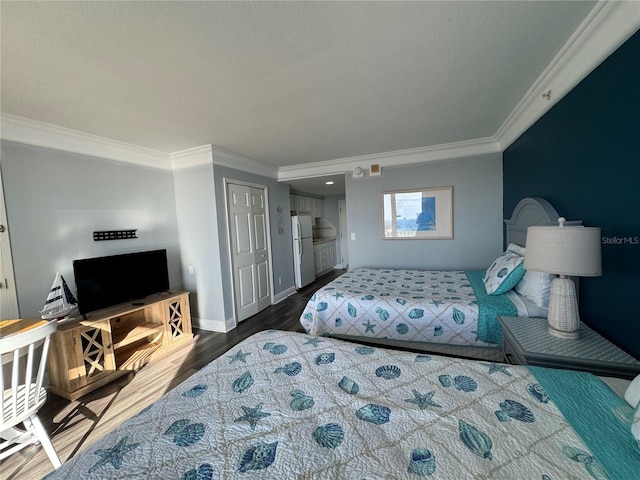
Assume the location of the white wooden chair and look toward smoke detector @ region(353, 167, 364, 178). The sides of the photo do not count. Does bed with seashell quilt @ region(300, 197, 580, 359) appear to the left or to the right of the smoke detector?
right

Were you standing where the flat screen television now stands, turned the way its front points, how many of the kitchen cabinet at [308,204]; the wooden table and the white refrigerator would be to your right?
1

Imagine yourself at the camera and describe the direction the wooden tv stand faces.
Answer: facing the viewer and to the right of the viewer

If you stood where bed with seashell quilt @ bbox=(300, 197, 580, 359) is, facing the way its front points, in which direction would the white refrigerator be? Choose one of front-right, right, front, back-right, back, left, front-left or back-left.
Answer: front-right

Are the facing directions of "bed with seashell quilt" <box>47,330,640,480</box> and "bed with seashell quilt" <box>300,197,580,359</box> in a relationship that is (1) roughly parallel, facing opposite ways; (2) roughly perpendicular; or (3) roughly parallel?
roughly parallel

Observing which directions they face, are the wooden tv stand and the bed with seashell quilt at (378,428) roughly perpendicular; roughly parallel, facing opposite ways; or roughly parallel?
roughly parallel, facing opposite ways

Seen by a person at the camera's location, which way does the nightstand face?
facing the viewer and to the left of the viewer

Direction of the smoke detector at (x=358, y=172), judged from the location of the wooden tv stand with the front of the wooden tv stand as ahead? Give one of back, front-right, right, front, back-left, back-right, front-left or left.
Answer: front-left

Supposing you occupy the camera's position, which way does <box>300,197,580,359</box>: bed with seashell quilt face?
facing to the left of the viewer

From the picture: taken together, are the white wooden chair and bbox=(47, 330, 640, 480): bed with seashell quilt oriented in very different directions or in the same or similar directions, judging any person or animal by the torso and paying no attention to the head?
same or similar directions

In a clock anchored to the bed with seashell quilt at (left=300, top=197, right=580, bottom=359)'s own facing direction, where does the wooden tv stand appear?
The wooden tv stand is roughly at 11 o'clock from the bed with seashell quilt.

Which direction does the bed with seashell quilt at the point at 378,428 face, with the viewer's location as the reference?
facing to the left of the viewer

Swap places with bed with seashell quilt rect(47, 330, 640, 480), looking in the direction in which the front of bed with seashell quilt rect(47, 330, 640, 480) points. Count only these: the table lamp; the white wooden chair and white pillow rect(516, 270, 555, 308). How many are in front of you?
1

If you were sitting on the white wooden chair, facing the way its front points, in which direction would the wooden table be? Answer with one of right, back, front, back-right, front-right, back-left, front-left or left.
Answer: front-right

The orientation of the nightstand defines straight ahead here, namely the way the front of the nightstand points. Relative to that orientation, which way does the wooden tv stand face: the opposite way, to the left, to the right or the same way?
the opposite way

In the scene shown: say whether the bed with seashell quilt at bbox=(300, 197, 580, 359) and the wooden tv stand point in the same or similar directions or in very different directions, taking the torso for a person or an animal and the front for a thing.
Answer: very different directions
